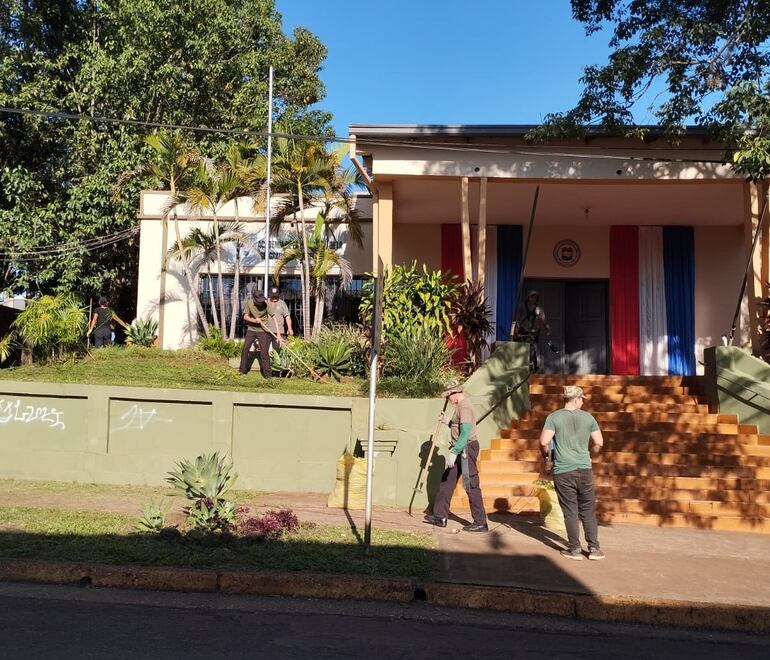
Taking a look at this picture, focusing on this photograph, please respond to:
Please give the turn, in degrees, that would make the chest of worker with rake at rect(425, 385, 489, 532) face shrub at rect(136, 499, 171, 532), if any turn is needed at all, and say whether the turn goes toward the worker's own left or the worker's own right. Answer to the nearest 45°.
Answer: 0° — they already face it

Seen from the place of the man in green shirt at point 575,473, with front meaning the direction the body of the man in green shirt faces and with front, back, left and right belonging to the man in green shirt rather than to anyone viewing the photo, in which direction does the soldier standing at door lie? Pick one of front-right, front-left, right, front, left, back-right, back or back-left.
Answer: front

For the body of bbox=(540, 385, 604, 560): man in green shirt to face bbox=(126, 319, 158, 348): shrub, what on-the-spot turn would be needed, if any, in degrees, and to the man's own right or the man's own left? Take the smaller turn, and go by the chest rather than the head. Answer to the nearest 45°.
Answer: approximately 45° to the man's own left

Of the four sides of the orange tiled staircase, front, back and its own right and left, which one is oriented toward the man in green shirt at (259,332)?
right

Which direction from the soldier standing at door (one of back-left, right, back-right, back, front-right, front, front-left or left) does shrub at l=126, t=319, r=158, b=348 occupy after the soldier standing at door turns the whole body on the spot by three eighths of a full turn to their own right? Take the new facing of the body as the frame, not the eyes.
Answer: front

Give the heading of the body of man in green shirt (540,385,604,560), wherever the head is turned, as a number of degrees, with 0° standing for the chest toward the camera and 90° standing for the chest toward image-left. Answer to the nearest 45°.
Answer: approximately 180°

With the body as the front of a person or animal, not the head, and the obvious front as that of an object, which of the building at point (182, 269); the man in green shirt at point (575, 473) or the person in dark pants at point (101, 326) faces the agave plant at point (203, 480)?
the building

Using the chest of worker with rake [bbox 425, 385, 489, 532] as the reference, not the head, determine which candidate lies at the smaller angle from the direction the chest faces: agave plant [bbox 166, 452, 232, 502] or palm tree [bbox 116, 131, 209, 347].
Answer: the agave plant

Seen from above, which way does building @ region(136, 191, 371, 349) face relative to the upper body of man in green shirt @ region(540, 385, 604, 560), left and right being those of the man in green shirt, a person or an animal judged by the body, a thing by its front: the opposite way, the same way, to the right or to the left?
the opposite way

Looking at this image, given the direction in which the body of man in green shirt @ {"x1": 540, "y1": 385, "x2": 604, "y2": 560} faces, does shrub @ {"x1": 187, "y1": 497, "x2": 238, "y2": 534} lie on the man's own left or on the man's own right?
on the man's own left

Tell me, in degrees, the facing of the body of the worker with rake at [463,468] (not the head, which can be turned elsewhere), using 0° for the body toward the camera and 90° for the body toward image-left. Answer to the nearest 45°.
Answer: approximately 90°

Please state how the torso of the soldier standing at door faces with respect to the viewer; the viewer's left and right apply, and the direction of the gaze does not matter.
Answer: facing the viewer and to the right of the viewer

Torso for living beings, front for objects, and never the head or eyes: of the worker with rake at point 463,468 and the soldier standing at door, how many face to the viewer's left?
1

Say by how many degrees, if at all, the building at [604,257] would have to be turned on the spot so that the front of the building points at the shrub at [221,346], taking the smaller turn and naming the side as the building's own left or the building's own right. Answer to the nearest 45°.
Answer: approximately 90° to the building's own right

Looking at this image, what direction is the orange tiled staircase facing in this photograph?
toward the camera

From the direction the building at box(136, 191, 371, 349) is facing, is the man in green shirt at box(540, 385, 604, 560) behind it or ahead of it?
ahead

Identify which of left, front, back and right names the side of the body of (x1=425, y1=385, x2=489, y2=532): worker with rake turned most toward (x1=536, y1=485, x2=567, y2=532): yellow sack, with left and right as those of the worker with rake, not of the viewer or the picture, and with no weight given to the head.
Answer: back
